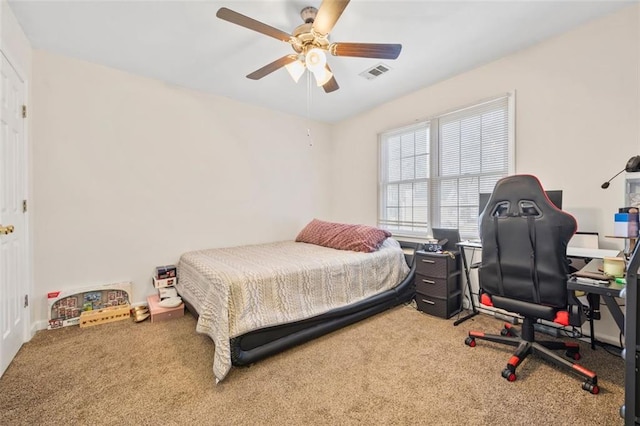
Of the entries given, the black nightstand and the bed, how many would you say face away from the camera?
0

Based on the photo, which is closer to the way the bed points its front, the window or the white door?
the white door

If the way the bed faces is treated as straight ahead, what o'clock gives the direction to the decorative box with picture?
The decorative box with picture is roughly at 2 o'clock from the bed.

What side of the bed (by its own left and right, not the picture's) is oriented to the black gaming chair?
left

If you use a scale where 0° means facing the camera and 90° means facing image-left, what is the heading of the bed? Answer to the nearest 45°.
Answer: approximately 45°

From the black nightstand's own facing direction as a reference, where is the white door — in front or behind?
in front

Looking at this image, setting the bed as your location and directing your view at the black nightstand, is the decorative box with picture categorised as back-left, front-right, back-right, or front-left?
back-left

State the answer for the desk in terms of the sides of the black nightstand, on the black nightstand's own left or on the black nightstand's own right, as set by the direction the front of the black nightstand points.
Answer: on the black nightstand's own left

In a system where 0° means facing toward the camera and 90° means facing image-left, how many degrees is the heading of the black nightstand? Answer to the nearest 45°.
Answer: approximately 45°

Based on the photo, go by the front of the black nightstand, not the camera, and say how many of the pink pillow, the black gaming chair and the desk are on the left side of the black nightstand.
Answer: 2
